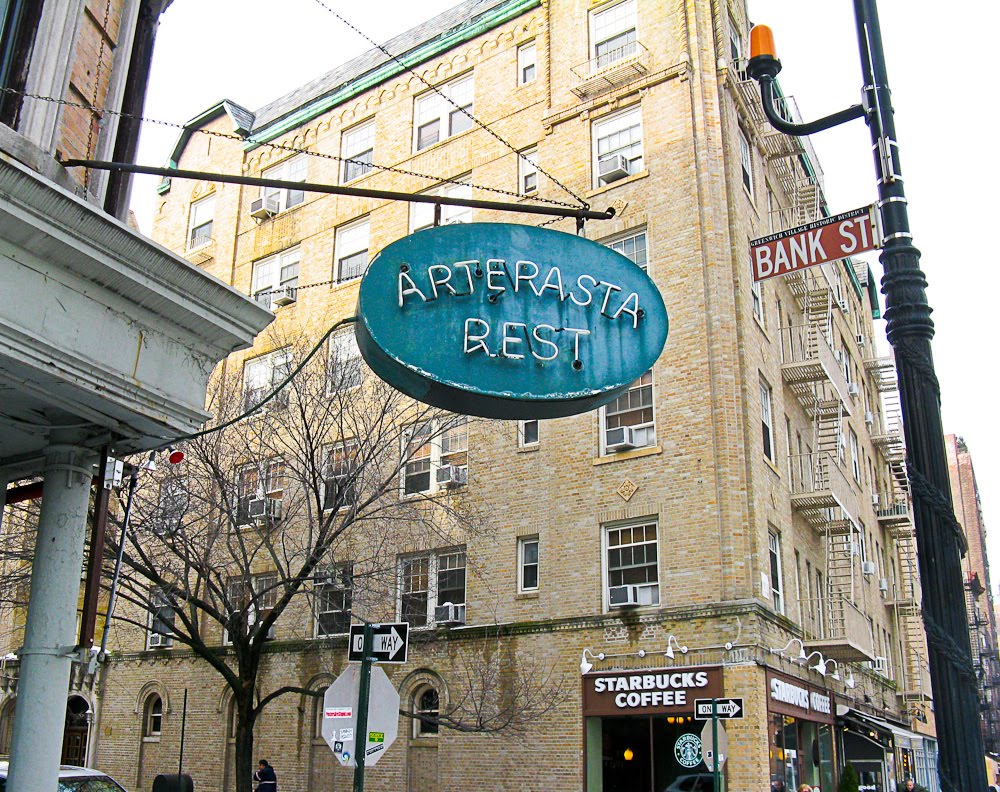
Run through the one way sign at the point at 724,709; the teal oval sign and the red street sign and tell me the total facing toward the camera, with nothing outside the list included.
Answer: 3

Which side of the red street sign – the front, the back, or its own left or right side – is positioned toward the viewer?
front

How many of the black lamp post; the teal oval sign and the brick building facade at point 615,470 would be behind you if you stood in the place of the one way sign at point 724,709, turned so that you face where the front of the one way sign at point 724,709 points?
1

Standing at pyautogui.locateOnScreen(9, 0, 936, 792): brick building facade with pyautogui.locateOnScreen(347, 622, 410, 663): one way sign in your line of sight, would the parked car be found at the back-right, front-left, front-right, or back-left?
front-right

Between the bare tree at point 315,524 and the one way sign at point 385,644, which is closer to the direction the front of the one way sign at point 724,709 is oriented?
the one way sign

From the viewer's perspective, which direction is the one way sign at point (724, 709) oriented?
toward the camera

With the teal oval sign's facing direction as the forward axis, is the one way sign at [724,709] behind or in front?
behind

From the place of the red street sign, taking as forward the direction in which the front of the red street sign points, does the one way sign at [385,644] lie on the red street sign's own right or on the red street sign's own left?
on the red street sign's own right

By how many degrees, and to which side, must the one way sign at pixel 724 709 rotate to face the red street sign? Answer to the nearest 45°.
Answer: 0° — it already faces it

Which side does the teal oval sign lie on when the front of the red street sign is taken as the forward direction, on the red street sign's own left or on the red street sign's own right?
on the red street sign's own right

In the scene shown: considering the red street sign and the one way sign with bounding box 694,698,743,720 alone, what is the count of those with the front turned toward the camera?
2
